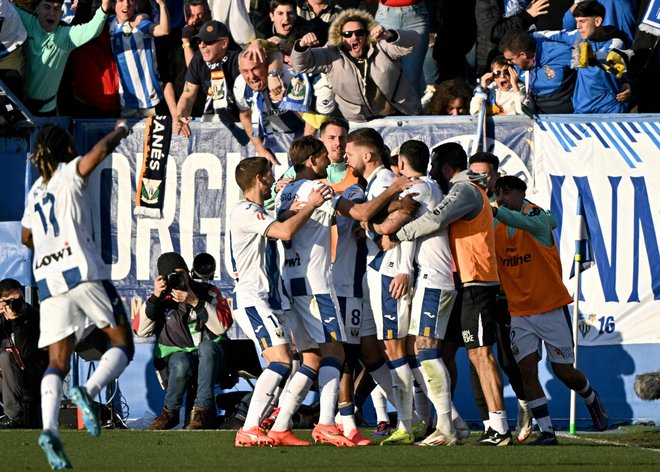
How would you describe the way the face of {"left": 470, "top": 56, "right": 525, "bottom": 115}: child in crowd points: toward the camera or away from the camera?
toward the camera

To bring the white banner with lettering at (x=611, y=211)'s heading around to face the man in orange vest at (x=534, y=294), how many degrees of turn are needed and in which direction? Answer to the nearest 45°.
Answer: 0° — it already faces them

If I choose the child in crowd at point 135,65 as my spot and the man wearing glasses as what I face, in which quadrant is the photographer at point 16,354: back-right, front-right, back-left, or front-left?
back-right

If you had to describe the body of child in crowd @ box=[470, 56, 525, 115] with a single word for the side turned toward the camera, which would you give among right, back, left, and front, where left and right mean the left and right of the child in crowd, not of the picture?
front

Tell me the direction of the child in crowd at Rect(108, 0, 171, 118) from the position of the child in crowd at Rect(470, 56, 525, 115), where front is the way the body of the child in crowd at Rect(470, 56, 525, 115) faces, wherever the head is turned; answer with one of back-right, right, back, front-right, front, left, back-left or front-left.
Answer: right

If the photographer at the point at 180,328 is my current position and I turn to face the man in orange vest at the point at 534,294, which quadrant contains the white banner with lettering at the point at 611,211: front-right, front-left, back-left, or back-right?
front-left

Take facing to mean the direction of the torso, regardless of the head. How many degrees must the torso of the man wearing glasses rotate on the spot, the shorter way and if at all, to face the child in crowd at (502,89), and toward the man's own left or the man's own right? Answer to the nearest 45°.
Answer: approximately 90° to the man's own left

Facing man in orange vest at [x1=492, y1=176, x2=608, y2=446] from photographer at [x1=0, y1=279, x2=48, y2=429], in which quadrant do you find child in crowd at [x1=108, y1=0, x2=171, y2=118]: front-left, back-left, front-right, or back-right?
front-left

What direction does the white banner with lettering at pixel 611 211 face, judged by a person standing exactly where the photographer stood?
facing the viewer

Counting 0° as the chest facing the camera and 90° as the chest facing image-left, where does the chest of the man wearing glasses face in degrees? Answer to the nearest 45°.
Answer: approximately 0°
